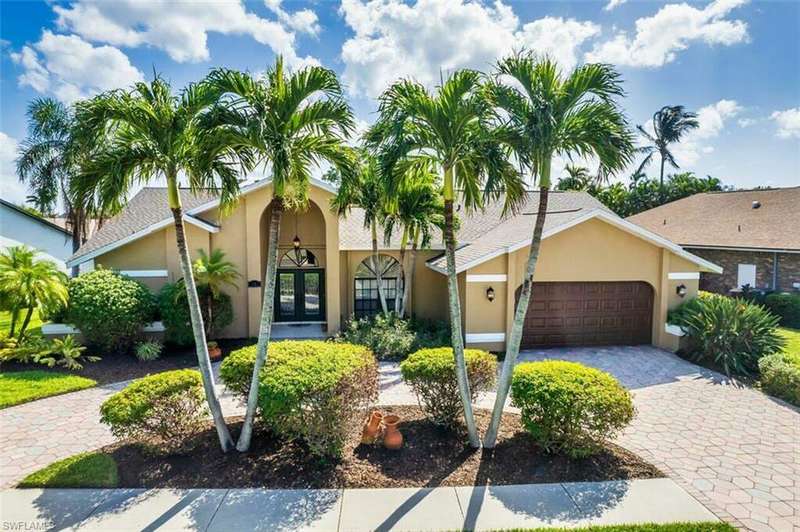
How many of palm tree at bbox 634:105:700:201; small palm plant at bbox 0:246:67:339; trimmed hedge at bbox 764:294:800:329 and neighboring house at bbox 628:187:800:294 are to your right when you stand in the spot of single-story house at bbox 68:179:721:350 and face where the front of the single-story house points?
1

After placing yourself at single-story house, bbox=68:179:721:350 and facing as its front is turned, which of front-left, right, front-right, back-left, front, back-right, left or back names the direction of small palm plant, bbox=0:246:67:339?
right

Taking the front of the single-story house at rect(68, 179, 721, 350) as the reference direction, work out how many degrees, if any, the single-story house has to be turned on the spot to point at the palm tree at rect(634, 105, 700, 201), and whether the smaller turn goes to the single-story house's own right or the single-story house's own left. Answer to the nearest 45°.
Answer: approximately 135° to the single-story house's own left

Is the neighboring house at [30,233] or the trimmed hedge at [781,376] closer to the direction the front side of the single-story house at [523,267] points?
the trimmed hedge

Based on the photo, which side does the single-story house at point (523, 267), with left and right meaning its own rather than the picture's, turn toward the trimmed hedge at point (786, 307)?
left

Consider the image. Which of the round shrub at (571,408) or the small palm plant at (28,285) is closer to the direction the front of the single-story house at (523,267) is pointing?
the round shrub

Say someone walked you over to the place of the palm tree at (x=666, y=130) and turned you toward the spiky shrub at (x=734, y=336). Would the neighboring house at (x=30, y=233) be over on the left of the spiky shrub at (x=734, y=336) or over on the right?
right

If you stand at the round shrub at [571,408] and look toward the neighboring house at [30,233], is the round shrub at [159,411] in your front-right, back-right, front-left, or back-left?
front-left

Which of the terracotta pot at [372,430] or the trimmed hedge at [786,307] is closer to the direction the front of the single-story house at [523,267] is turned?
the terracotta pot

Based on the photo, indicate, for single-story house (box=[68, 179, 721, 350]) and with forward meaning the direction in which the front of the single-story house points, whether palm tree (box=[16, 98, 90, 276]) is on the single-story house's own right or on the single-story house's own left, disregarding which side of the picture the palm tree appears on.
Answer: on the single-story house's own right

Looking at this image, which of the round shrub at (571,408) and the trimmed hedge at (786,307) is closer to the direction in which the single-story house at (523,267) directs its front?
the round shrub

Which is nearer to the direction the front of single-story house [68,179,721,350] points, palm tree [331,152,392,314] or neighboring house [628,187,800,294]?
the palm tree

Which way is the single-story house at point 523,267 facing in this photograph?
toward the camera

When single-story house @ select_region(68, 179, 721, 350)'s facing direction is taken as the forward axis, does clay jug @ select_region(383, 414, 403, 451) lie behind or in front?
in front

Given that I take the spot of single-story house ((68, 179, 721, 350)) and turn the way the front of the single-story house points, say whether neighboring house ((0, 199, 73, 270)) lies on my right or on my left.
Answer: on my right
